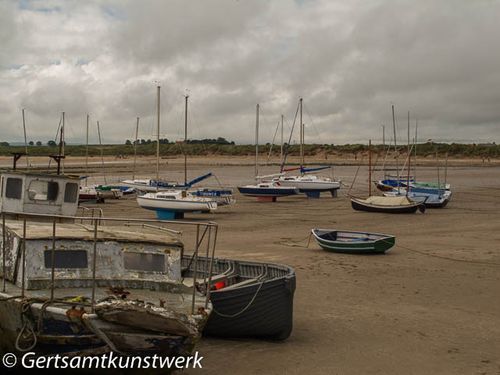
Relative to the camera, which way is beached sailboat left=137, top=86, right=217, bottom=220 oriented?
to the viewer's left

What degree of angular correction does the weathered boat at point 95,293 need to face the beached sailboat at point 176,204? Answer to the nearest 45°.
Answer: approximately 135° to its left

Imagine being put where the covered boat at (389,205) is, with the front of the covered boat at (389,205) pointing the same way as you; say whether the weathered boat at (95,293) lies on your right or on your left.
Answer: on your left

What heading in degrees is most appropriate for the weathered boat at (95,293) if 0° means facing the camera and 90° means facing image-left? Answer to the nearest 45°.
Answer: approximately 315°

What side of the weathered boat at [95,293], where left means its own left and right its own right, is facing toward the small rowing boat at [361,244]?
left

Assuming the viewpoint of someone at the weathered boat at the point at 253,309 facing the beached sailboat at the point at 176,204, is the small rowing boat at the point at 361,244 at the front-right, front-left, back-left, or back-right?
front-right

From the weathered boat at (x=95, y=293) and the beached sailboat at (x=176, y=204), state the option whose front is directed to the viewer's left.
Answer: the beached sailboat

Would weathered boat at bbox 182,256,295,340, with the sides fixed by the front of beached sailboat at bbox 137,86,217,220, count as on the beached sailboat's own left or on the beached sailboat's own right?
on the beached sailboat's own left
